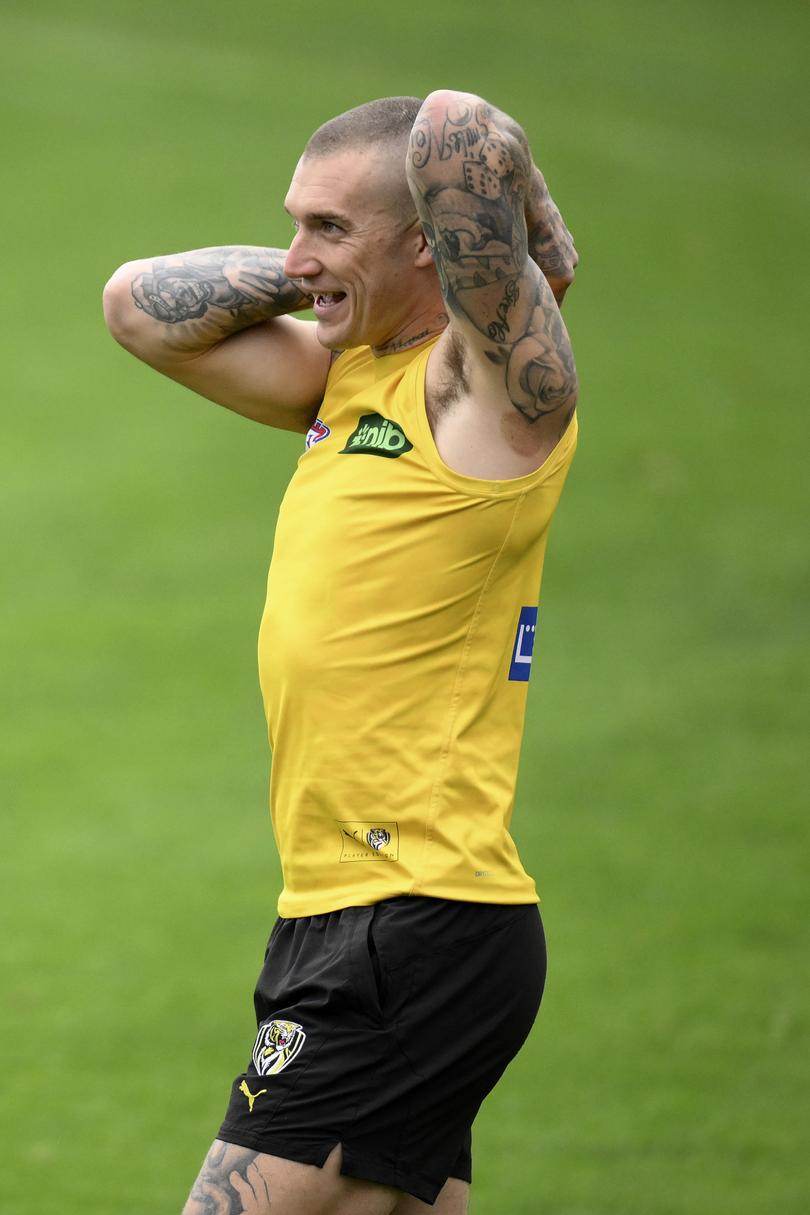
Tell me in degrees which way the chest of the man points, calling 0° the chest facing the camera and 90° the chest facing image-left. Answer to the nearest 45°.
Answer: approximately 45°

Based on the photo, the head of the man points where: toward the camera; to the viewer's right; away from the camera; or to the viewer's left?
to the viewer's left
